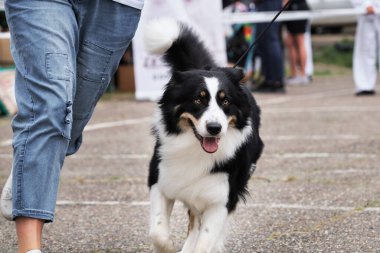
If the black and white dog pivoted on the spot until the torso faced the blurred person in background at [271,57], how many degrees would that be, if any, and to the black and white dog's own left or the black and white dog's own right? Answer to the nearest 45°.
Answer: approximately 180°

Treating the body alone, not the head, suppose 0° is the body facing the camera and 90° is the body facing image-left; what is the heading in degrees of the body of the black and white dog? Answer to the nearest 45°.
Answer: approximately 0°

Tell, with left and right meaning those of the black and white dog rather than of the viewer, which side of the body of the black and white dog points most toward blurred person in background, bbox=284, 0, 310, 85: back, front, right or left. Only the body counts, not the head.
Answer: back
